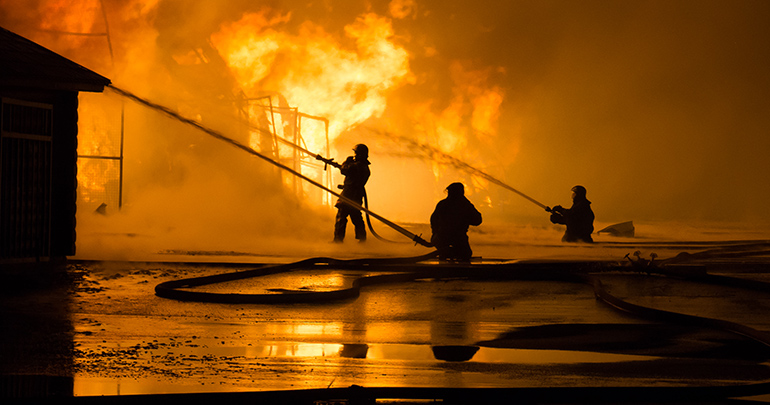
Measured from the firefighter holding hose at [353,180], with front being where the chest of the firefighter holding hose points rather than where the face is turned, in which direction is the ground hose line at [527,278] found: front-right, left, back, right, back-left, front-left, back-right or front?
left

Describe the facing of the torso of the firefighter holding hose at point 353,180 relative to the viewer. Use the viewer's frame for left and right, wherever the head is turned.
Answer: facing to the left of the viewer

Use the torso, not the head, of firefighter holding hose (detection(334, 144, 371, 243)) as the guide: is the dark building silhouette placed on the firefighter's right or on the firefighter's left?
on the firefighter's left

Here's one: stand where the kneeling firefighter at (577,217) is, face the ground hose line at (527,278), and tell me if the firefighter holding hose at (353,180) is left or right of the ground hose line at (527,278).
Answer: right

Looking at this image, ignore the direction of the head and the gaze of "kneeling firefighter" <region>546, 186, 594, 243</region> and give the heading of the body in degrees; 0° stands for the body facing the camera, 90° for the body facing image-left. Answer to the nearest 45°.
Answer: approximately 90°

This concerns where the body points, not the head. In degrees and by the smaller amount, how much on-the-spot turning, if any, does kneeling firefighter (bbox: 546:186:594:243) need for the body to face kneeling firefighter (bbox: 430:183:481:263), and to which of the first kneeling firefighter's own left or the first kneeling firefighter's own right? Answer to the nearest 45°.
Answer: approximately 90° to the first kneeling firefighter's own left

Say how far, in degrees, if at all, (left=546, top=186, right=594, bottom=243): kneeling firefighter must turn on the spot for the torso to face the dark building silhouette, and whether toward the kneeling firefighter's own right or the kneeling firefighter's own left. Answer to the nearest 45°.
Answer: approximately 45° to the kneeling firefighter's own left

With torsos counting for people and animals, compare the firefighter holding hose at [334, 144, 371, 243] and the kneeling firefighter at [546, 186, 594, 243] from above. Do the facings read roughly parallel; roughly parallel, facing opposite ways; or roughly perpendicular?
roughly parallel

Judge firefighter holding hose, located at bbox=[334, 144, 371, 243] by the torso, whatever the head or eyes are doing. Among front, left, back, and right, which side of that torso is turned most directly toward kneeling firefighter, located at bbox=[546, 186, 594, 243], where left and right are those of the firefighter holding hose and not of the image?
back

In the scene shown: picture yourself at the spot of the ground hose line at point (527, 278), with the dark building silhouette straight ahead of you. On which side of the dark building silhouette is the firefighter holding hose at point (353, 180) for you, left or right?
right

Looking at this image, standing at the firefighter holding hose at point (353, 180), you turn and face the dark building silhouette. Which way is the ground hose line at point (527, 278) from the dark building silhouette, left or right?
left
